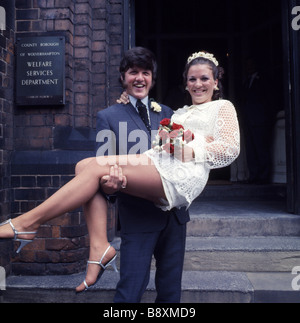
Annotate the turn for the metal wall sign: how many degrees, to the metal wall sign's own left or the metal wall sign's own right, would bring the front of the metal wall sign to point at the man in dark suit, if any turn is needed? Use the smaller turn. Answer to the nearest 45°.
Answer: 0° — it already faces them

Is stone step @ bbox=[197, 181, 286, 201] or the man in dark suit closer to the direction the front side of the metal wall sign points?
the man in dark suit

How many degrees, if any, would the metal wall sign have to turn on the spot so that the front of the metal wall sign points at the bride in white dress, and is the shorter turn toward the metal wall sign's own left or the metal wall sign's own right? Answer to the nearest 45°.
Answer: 0° — it already faces them

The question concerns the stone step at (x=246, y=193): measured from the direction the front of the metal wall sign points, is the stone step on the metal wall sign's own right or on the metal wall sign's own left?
on the metal wall sign's own left

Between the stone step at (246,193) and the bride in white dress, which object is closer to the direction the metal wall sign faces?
the bride in white dress

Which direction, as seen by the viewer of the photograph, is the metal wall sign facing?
facing the viewer
